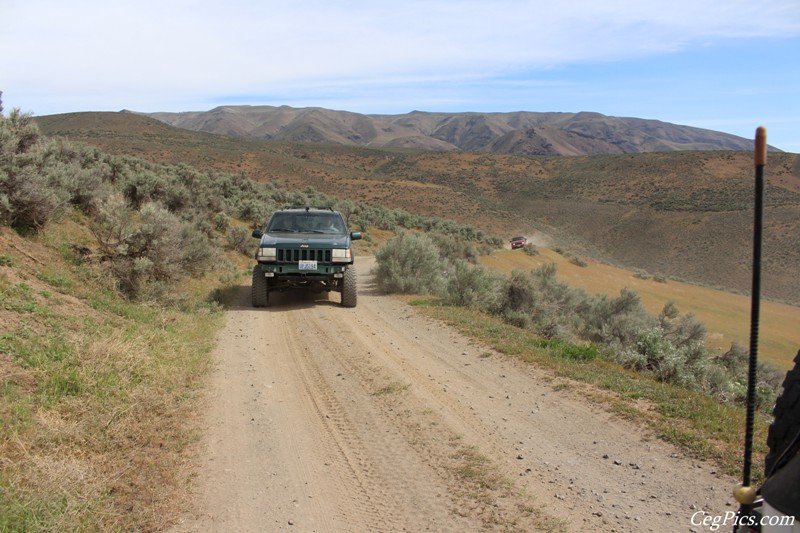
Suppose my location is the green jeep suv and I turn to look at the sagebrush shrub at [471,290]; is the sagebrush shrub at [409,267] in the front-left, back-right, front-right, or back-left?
front-left

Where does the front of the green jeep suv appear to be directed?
toward the camera

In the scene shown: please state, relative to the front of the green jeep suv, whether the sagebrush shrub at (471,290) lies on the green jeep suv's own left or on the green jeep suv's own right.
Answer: on the green jeep suv's own left

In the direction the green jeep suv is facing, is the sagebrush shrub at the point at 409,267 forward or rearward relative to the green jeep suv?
rearward

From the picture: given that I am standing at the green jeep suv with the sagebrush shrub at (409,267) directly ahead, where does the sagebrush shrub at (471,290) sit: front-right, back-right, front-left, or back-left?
front-right
